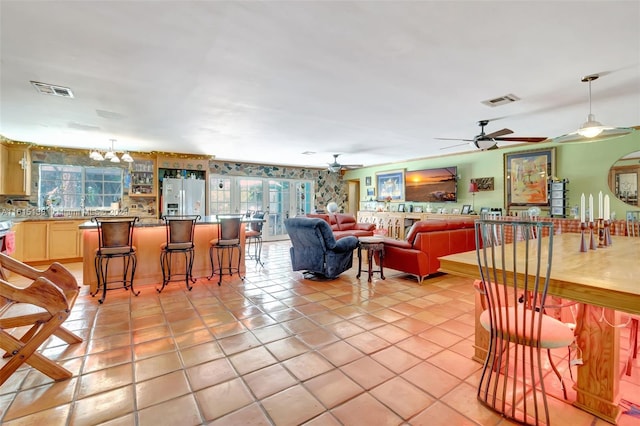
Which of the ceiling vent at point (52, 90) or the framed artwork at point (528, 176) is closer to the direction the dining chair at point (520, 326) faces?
the framed artwork

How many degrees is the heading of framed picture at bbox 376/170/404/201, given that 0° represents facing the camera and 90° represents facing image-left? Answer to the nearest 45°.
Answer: approximately 45°

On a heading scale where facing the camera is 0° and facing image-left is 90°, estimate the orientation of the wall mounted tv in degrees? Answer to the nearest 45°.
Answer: approximately 45°

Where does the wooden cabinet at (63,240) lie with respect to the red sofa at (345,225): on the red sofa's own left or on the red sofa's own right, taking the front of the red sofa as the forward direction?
on the red sofa's own right

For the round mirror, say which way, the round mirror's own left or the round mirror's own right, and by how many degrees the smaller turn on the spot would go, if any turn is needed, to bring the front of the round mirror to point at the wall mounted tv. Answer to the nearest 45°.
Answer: approximately 90° to the round mirror's own right

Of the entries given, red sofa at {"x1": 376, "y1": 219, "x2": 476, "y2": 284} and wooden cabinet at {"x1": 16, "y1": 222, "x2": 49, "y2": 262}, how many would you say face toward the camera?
1

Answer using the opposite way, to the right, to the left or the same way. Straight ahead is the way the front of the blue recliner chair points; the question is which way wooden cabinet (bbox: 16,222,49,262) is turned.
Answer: to the right

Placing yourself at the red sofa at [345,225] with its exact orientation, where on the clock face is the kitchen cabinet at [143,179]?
The kitchen cabinet is roughly at 4 o'clock from the red sofa.

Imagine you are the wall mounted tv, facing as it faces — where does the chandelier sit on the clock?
The chandelier is roughly at 12 o'clock from the wall mounted tv.

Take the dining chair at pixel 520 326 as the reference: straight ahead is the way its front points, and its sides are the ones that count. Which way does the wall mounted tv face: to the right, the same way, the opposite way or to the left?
the opposite way

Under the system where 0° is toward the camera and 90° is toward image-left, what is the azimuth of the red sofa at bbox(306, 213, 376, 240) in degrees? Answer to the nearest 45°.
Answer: approximately 315°
